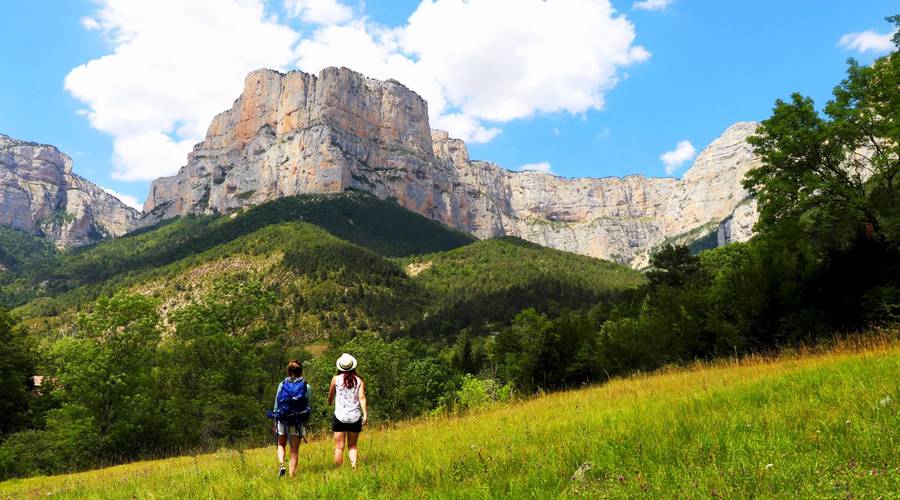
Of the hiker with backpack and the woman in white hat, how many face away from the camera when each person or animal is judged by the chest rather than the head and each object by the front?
2

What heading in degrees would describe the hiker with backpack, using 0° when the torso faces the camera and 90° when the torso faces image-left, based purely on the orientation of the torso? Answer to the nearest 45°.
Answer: approximately 180°

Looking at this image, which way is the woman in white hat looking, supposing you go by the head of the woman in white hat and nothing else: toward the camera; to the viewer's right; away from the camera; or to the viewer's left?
away from the camera

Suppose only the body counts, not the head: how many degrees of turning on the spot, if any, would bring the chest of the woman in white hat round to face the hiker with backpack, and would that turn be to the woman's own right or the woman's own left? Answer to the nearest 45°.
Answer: approximately 45° to the woman's own left

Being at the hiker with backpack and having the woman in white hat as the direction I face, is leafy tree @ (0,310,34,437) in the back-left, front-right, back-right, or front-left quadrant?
back-left

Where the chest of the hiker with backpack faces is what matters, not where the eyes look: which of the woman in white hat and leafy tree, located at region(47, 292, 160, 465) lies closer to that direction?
the leafy tree

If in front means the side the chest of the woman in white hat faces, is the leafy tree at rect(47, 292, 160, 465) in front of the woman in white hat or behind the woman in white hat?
in front

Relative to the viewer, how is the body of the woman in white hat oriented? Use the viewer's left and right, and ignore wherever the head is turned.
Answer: facing away from the viewer

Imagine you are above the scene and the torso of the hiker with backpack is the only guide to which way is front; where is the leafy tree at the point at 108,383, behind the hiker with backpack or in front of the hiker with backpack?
in front
